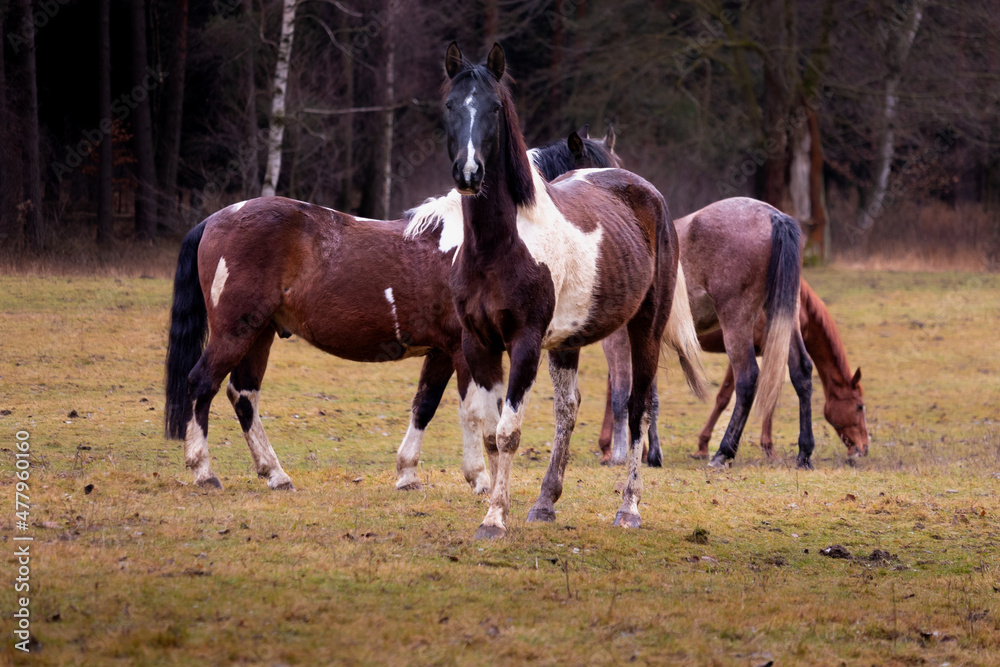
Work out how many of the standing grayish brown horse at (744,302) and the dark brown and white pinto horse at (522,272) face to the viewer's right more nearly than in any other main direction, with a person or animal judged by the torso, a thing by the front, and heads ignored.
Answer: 0

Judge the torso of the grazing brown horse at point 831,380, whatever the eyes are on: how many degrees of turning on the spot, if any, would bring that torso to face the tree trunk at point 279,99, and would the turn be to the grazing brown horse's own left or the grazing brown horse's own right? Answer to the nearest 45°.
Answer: approximately 135° to the grazing brown horse's own left

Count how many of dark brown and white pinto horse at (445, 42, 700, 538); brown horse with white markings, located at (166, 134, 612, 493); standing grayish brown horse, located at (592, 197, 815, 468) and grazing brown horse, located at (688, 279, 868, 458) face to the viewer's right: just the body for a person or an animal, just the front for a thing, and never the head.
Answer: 2

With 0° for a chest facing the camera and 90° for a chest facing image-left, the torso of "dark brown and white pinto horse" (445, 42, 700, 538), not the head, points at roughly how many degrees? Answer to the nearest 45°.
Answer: approximately 45°

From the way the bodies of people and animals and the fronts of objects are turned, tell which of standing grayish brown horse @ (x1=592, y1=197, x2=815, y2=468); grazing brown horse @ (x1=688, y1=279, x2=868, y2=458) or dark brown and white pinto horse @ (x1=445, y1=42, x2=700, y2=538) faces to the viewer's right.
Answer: grazing brown horse @ (x1=688, y1=279, x2=868, y2=458)

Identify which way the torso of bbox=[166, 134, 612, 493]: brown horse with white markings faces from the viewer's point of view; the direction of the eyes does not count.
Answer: to the viewer's right

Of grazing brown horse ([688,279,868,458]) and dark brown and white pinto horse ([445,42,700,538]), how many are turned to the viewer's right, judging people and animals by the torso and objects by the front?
1

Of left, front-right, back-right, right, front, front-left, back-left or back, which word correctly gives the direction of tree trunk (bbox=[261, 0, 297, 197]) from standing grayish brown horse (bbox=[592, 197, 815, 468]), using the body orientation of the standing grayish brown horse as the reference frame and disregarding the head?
front

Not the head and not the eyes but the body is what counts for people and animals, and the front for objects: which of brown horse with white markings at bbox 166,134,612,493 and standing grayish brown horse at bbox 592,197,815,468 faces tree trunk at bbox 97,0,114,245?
the standing grayish brown horse

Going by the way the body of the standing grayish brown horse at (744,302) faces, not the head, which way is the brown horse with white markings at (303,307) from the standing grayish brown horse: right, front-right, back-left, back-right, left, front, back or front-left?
left

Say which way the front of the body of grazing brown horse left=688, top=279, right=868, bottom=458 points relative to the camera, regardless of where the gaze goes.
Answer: to the viewer's right

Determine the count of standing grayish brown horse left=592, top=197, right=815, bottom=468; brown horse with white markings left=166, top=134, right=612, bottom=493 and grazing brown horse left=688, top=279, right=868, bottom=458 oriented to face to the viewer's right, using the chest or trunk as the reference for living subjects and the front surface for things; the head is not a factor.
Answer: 2

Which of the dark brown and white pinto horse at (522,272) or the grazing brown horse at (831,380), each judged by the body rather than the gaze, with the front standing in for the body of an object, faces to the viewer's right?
the grazing brown horse

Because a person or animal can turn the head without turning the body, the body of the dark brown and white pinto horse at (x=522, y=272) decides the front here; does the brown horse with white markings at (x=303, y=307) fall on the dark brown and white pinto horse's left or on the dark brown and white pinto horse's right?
on the dark brown and white pinto horse's right
